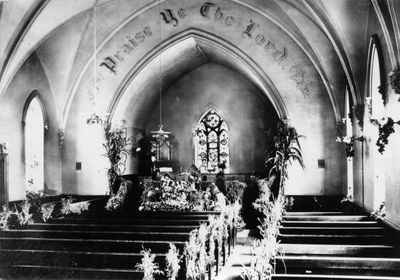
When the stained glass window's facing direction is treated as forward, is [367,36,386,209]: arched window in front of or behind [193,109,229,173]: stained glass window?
in front

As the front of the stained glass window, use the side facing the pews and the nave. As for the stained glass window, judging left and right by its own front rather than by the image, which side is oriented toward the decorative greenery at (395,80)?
front

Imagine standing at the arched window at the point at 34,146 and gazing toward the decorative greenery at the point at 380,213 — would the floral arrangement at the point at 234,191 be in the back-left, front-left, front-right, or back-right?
front-left

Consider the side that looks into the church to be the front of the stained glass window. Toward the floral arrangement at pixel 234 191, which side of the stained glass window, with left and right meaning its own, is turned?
front

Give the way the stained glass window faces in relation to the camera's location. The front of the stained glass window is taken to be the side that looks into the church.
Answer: facing the viewer

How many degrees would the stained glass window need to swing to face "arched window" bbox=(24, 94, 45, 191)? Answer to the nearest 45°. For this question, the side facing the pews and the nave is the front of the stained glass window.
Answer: approximately 45° to its right

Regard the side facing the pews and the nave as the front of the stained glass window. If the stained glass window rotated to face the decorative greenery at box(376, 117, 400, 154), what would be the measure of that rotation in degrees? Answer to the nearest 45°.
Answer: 0° — it already faces it

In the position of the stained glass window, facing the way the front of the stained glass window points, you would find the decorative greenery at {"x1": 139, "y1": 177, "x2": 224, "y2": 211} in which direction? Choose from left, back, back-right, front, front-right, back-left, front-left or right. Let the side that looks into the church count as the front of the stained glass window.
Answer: front
